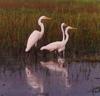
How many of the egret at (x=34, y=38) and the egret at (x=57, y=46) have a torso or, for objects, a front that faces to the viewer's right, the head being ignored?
2

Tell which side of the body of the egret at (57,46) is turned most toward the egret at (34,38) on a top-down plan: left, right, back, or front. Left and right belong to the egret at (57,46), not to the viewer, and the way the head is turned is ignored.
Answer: back

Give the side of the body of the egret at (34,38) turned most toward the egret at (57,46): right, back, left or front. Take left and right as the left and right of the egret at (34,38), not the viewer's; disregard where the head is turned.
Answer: front

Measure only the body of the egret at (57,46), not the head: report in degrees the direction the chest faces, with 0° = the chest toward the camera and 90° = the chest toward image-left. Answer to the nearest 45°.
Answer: approximately 270°

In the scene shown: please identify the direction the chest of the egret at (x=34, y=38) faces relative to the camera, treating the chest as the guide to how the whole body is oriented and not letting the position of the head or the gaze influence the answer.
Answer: to the viewer's right
